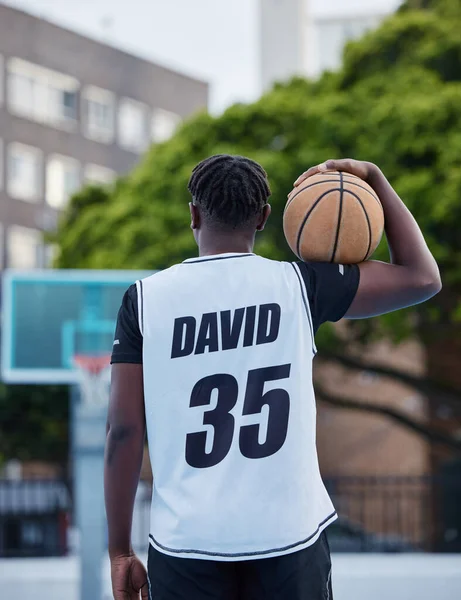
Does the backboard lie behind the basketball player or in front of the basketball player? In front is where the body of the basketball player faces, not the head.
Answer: in front

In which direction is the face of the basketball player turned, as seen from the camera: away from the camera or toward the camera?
away from the camera

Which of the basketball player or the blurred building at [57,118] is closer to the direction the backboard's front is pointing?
the basketball player

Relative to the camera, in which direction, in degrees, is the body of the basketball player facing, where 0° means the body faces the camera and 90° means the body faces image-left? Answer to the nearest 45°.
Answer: approximately 180°

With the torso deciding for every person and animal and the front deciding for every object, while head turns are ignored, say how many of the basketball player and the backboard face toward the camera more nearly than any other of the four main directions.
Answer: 1

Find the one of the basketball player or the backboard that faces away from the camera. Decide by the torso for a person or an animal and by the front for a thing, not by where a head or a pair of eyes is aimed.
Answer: the basketball player

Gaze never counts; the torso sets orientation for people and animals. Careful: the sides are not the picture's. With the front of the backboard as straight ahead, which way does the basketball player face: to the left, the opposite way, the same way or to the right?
the opposite way

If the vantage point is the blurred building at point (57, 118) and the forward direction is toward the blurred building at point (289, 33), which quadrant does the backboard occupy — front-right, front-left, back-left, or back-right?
back-right

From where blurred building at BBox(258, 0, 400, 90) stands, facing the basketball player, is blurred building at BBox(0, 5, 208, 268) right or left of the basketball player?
right

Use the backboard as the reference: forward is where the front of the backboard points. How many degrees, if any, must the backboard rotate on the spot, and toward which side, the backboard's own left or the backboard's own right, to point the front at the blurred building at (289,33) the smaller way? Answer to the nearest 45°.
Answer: approximately 180°

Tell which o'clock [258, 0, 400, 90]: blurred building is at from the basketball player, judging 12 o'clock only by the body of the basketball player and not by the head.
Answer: The blurred building is roughly at 12 o'clock from the basketball player.

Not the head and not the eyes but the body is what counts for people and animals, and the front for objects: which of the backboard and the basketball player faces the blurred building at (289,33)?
the basketball player

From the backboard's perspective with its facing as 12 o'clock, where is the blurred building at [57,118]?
The blurred building is roughly at 6 o'clock from the backboard.

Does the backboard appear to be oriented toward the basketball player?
yes

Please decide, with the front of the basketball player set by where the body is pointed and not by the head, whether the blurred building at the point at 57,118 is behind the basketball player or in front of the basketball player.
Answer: in front

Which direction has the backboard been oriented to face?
toward the camera
